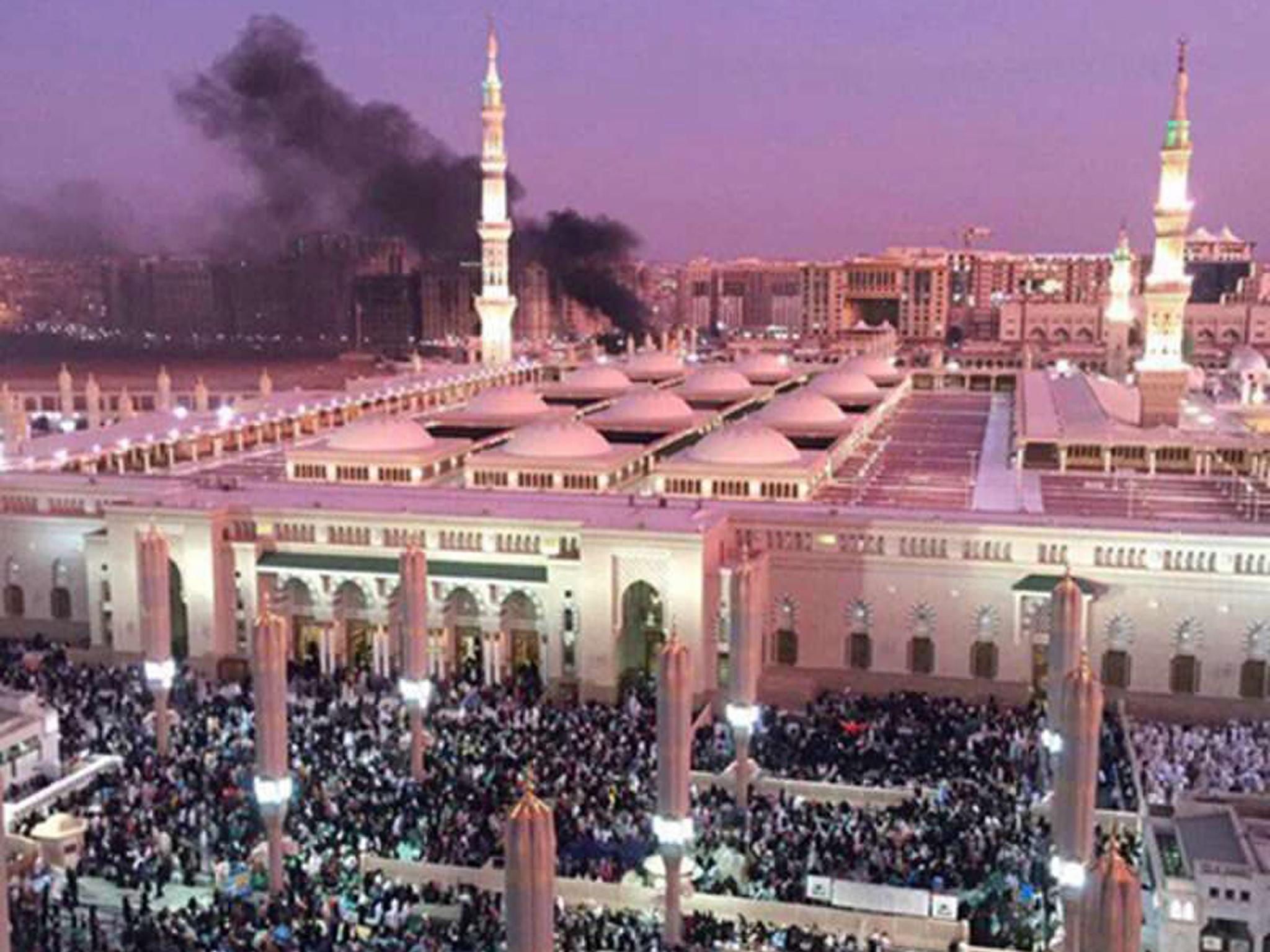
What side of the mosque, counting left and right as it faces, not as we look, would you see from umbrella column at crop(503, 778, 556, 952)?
front

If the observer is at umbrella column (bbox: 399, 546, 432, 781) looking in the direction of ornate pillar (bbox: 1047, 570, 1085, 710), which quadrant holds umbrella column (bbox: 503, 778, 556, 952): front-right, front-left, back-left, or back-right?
front-right

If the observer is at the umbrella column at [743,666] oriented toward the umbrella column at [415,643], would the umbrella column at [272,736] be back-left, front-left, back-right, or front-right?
front-left

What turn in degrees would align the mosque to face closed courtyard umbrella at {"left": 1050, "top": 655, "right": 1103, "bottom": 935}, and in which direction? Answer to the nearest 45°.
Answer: approximately 45° to its left

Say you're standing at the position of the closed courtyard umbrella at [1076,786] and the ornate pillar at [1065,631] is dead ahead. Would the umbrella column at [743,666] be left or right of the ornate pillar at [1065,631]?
left

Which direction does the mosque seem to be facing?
toward the camera

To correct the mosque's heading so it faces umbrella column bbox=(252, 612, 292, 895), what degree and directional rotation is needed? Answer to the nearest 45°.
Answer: approximately 45° to its right

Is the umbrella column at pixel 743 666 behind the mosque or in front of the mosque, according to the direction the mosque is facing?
in front

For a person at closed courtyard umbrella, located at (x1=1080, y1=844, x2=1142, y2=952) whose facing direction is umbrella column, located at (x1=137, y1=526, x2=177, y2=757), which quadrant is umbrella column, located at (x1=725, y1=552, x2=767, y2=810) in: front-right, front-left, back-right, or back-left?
front-right

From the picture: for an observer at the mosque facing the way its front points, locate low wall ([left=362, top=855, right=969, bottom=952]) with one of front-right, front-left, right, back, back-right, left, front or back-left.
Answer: front

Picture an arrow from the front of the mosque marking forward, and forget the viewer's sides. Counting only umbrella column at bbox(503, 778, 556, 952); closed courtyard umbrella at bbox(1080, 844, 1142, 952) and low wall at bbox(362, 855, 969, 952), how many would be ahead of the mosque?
3

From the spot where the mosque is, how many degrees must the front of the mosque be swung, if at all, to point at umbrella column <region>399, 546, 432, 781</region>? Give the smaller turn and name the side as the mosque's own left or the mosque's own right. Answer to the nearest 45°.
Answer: approximately 45° to the mosque's own right

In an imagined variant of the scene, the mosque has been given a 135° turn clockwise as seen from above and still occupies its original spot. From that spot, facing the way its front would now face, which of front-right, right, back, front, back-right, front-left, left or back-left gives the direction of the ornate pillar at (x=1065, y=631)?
back

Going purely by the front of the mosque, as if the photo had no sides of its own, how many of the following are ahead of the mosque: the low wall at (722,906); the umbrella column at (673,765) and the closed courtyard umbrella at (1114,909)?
3

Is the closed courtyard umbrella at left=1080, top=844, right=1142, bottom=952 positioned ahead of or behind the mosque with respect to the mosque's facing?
ahead
